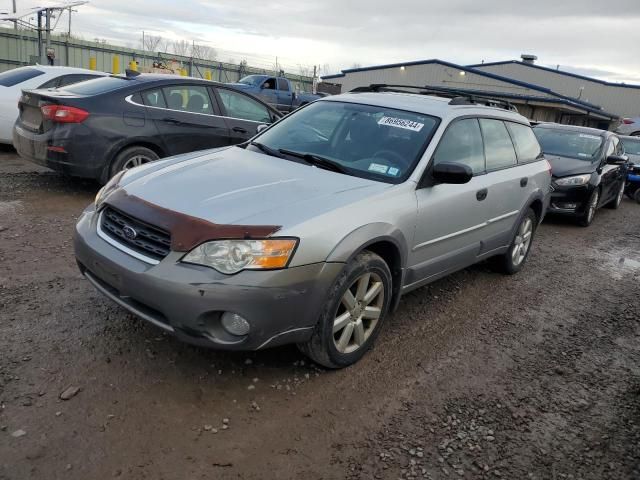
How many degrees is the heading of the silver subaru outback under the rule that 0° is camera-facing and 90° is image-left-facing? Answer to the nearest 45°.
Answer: approximately 45°

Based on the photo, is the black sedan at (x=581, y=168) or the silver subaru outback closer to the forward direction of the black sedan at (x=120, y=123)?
the black sedan

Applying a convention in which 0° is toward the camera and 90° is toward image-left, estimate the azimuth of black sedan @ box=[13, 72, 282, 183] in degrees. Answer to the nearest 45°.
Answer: approximately 225°

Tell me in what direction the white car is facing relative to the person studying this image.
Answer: facing away from the viewer and to the right of the viewer

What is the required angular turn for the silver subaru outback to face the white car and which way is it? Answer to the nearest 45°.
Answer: approximately 90° to its right

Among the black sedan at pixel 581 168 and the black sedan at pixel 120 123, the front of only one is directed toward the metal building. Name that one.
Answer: the black sedan at pixel 120 123

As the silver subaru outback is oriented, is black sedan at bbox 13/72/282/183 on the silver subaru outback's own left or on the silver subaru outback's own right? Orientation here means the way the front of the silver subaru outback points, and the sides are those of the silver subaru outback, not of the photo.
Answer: on the silver subaru outback's own right

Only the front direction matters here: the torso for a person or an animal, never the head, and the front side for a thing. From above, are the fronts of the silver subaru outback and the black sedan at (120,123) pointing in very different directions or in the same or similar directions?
very different directions

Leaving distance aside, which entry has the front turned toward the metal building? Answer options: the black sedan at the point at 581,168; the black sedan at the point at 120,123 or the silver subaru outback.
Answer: the black sedan at the point at 120,123

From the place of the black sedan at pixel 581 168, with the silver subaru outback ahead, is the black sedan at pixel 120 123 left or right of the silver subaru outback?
right

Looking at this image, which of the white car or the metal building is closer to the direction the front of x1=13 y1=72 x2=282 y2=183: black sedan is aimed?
the metal building

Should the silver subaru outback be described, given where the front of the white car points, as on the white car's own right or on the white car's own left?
on the white car's own right

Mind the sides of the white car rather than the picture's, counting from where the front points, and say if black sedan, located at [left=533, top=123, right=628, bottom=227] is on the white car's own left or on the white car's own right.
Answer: on the white car's own right

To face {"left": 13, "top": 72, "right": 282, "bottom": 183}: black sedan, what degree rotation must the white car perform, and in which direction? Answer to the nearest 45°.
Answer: approximately 90° to its right

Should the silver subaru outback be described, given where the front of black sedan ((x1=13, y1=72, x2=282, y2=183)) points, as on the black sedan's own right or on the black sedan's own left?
on the black sedan's own right
